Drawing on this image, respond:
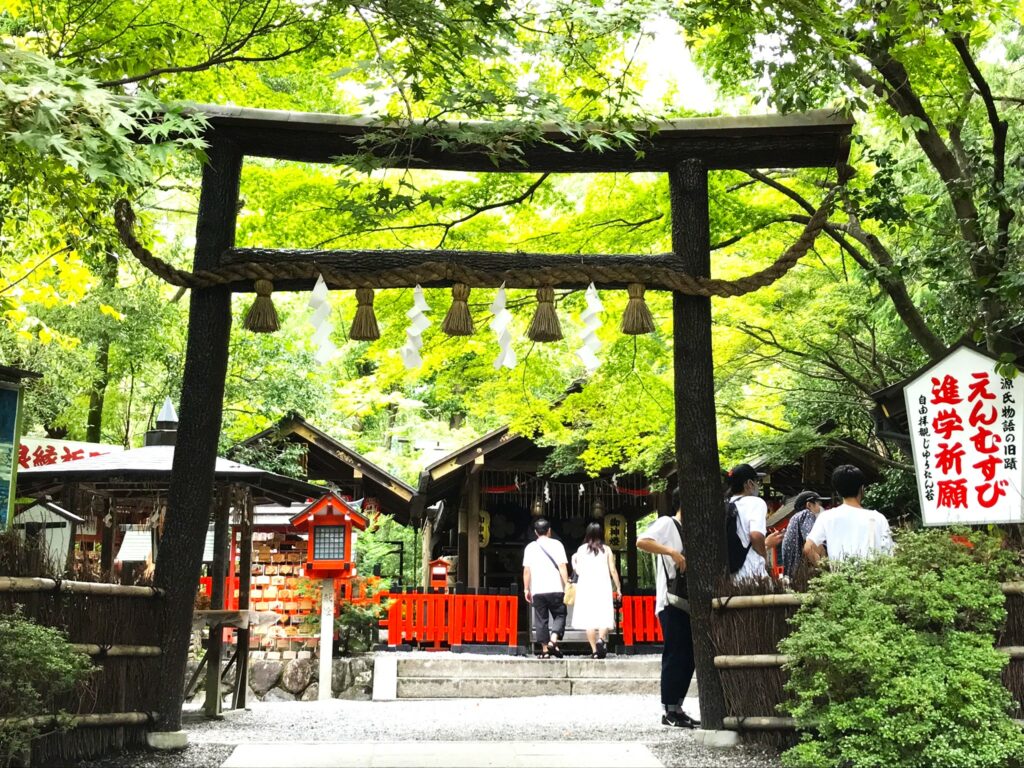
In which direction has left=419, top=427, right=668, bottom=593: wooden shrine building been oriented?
toward the camera

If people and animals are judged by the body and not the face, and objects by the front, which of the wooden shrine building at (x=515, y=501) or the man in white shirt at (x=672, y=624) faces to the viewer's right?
the man in white shirt

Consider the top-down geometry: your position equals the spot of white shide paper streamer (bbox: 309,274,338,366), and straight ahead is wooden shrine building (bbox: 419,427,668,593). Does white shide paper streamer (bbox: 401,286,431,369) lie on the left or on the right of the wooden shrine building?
right

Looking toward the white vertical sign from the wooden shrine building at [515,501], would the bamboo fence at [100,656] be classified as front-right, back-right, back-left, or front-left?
front-right

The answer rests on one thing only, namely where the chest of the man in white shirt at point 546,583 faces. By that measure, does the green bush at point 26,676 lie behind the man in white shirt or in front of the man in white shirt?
behind

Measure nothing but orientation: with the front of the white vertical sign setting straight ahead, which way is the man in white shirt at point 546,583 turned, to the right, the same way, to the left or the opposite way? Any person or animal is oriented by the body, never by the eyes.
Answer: the opposite way

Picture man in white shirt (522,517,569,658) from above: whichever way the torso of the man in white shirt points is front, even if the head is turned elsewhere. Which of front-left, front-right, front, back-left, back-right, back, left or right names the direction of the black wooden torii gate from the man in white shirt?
back

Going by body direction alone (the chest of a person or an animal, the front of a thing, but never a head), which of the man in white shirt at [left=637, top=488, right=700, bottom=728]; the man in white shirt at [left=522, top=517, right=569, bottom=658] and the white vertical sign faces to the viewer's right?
the man in white shirt at [left=637, top=488, right=700, bottom=728]

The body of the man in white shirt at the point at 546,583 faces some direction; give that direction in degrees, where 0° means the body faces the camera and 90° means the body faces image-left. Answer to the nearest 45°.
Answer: approximately 180°

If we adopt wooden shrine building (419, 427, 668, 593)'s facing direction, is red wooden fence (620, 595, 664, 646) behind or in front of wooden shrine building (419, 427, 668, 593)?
in front

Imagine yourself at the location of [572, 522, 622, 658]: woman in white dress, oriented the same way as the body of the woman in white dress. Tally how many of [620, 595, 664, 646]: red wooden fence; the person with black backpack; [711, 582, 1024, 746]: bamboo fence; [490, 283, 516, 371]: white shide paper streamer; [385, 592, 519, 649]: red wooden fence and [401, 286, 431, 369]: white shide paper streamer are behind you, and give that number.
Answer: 4

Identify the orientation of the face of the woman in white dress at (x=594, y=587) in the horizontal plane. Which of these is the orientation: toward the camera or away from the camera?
away from the camera

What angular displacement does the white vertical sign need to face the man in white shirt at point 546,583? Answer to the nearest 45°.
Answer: approximately 135° to its right

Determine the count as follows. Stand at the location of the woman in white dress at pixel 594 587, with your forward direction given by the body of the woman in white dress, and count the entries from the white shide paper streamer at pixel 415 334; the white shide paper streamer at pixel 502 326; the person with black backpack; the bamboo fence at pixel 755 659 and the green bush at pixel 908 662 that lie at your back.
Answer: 5

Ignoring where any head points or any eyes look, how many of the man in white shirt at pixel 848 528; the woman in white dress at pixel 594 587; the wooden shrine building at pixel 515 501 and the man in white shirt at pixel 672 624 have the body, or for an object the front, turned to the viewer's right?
1

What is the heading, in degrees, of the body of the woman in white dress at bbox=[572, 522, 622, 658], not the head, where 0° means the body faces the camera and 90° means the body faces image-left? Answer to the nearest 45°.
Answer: approximately 180°

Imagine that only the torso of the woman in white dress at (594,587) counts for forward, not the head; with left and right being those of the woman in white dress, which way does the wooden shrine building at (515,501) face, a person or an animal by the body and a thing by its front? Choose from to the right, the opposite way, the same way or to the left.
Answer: the opposite way

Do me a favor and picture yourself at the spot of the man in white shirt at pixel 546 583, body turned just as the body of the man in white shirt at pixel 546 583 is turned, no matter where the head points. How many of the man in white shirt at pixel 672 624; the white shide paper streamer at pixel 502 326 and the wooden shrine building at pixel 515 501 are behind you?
2

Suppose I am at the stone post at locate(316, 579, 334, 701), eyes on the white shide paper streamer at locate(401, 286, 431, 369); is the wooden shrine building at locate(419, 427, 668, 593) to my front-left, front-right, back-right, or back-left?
back-left
